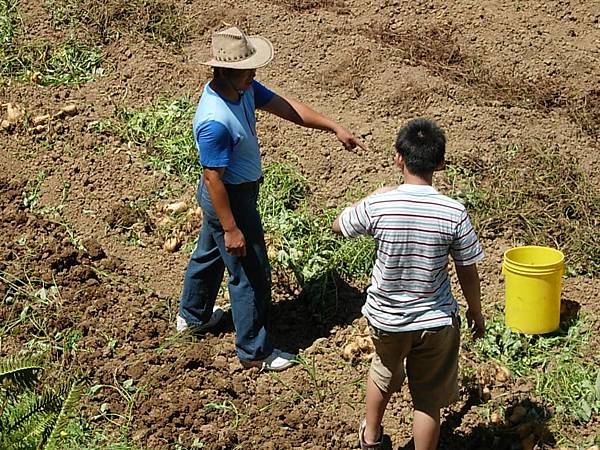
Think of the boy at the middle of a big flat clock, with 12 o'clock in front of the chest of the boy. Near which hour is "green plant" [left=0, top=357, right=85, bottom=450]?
The green plant is roughly at 8 o'clock from the boy.

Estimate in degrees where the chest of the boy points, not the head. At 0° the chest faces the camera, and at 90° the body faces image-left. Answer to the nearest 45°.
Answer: approximately 180°

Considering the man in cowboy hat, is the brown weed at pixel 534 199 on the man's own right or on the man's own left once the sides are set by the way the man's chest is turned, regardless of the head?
on the man's own left

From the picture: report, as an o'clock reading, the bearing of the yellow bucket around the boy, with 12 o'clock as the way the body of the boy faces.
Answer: The yellow bucket is roughly at 1 o'clock from the boy.

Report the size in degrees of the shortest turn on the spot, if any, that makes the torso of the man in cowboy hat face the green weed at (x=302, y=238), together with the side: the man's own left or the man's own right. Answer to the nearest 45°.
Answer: approximately 90° to the man's own left

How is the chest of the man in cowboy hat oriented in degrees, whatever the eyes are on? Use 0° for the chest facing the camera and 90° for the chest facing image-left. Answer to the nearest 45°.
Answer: approximately 315°

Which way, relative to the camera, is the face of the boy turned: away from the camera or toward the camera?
away from the camera

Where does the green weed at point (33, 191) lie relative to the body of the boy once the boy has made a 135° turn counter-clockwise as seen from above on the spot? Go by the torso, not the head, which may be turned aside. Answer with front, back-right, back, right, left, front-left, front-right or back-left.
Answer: right

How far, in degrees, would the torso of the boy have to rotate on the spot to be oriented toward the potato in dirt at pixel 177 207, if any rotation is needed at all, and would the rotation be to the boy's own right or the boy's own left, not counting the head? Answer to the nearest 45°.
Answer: approximately 45° to the boy's own left

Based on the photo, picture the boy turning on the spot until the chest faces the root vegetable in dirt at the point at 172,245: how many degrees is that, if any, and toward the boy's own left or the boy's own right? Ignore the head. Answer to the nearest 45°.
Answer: approximately 45° to the boy's own left

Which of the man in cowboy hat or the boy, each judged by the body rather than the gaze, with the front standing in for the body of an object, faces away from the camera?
the boy

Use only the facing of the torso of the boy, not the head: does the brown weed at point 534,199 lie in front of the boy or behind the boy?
in front

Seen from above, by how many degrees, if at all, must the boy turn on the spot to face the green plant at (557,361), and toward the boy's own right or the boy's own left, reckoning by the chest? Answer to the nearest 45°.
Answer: approximately 45° to the boy's own right

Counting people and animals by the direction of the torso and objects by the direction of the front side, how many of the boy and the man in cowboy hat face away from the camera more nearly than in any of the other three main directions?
1

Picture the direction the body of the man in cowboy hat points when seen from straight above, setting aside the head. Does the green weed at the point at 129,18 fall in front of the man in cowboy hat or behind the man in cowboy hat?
behind

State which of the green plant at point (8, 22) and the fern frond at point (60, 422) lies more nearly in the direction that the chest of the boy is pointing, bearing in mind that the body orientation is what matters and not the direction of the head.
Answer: the green plant
